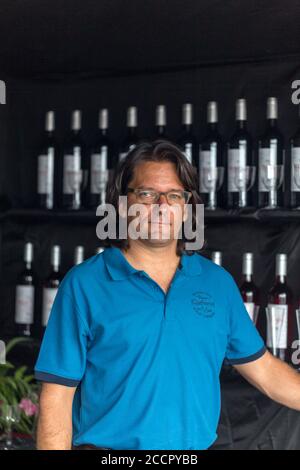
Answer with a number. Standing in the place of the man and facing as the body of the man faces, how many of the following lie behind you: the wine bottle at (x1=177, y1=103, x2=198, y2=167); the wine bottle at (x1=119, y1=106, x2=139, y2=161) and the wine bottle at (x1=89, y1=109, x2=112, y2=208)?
3

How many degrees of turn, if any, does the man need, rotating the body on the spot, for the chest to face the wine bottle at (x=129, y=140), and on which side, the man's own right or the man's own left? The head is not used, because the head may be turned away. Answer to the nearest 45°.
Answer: approximately 180°

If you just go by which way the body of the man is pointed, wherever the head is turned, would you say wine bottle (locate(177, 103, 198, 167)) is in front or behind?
behind

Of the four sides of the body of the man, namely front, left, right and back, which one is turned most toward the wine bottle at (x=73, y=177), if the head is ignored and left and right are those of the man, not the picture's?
back

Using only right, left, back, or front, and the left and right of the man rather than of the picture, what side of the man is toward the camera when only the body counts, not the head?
front

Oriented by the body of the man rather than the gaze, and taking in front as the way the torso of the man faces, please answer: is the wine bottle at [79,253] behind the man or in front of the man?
behind

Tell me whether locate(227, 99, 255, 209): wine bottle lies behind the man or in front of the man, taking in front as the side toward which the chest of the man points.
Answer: behind

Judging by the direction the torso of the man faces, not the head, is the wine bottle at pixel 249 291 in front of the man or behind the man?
behind
